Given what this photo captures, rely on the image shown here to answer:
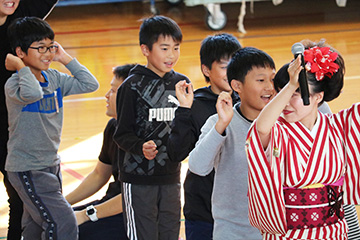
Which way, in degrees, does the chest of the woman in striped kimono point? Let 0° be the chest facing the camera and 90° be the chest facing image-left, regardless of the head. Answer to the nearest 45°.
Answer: approximately 45°

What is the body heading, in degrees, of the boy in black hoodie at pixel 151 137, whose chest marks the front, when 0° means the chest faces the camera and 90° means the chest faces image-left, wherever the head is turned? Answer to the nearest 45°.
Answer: approximately 315°

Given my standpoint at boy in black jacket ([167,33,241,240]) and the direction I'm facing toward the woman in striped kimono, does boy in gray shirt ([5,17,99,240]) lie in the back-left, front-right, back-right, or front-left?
back-right
